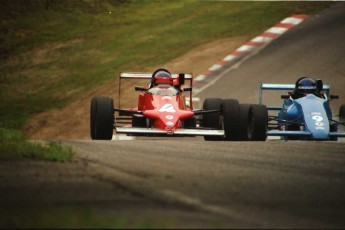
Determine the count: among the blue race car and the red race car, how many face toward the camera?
2

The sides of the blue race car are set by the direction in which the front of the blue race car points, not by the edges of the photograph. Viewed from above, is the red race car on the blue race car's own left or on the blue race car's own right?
on the blue race car's own right

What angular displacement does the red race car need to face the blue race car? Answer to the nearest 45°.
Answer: approximately 90° to its left

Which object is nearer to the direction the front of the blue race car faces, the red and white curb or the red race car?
the red race car

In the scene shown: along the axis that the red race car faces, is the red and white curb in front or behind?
behind

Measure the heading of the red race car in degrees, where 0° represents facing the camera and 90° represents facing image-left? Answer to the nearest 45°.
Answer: approximately 0°

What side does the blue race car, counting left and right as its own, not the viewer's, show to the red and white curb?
back
